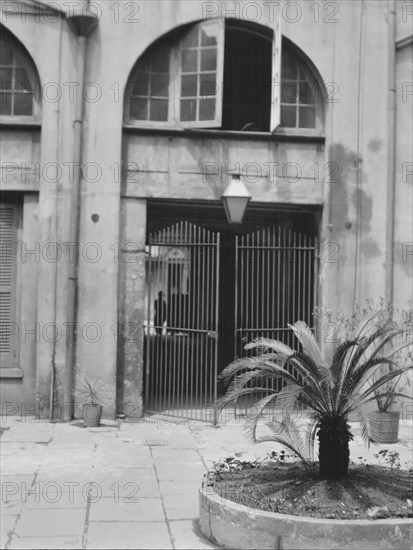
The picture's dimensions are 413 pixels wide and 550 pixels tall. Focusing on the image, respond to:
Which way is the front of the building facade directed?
toward the camera

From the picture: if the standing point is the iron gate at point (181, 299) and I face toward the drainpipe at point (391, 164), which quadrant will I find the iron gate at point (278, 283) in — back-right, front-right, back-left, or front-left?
front-left

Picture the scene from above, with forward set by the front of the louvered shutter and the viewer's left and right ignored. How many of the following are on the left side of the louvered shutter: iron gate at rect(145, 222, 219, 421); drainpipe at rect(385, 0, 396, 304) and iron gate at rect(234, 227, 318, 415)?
3

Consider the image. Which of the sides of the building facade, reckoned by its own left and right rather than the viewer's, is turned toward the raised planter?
front

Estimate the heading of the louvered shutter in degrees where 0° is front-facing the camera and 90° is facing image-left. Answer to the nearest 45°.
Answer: approximately 0°

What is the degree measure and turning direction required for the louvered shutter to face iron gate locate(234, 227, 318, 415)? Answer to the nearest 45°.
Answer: approximately 90° to its left

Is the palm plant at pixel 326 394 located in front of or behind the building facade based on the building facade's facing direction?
in front
